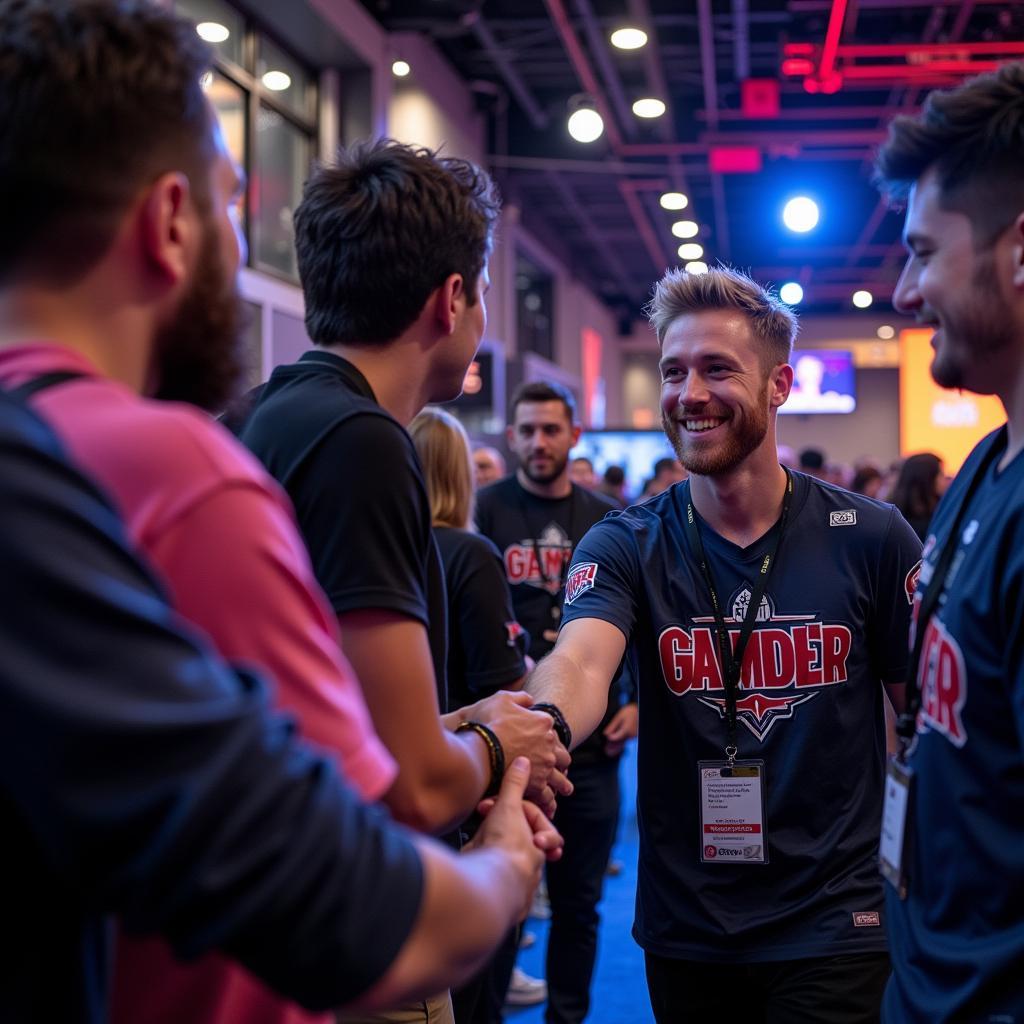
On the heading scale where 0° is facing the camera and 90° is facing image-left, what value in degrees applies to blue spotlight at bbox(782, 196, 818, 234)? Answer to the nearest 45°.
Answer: approximately 0°

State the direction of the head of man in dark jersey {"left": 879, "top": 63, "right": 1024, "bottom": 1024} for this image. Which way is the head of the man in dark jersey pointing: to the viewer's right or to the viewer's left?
to the viewer's left

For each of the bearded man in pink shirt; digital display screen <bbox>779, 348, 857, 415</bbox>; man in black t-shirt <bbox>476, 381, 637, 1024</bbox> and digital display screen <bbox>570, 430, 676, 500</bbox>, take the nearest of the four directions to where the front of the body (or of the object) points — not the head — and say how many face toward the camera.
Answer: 3

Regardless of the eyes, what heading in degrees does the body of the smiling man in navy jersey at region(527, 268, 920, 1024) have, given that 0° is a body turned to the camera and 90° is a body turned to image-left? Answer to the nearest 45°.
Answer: approximately 0°

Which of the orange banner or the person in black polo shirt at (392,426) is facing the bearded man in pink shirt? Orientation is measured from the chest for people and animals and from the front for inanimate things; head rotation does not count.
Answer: the orange banner
